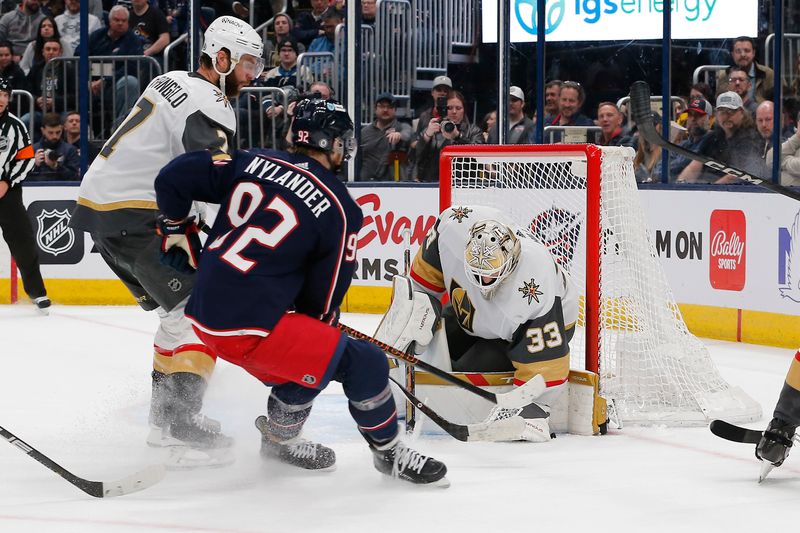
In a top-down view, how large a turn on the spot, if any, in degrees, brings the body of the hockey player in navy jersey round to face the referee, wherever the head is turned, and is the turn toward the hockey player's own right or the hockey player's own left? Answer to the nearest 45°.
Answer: approximately 45° to the hockey player's own left

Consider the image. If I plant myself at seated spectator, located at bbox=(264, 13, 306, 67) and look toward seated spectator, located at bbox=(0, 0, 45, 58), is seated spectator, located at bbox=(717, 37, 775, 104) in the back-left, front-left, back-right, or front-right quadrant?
back-left

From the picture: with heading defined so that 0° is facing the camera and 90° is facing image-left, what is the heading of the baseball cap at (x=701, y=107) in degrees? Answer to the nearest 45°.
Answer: approximately 45°

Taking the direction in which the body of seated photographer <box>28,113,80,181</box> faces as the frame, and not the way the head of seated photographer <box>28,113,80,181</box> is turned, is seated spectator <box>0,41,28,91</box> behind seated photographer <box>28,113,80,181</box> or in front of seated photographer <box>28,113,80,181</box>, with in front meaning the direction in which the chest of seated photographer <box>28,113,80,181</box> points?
behind

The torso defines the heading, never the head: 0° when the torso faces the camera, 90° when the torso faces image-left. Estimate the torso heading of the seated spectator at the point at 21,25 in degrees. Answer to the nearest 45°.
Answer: approximately 315°

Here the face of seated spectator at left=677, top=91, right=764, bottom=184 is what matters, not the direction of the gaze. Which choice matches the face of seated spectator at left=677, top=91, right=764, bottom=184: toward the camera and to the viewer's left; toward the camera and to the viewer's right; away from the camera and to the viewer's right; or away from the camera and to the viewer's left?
toward the camera and to the viewer's left
